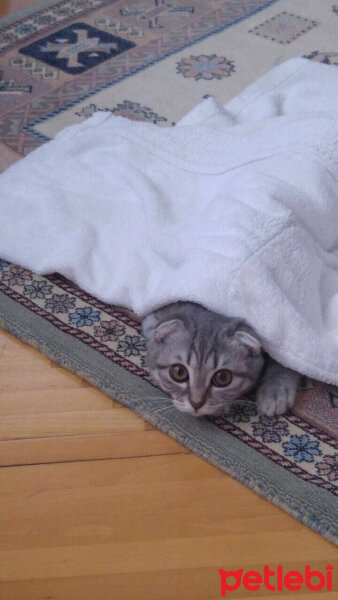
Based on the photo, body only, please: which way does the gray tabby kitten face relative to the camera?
toward the camera
